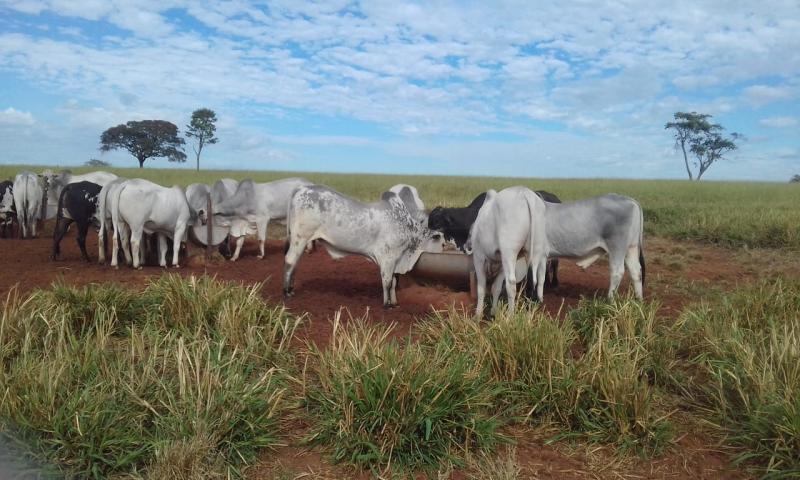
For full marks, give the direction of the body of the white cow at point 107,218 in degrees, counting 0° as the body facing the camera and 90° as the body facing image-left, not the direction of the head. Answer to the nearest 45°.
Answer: approximately 225°

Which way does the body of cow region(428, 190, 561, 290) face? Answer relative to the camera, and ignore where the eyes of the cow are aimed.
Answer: to the viewer's left

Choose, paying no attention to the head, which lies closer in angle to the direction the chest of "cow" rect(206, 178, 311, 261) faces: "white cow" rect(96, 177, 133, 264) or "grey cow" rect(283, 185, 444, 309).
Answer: the white cow

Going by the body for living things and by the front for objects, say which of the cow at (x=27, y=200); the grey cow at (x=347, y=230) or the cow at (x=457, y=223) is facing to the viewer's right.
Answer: the grey cow

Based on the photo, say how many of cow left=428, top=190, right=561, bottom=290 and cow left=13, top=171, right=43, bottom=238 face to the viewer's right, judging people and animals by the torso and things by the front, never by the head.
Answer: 0

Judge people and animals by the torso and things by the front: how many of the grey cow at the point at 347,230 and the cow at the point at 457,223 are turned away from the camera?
0

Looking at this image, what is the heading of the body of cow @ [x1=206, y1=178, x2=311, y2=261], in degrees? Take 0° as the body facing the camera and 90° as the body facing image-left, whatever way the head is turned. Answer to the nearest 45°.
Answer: approximately 90°

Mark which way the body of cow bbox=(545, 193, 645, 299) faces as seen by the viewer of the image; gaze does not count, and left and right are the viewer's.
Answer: facing to the left of the viewer

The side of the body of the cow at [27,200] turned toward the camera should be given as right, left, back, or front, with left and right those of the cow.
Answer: back

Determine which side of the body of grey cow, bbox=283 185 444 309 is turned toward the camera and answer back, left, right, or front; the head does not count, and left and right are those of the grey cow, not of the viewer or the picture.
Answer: right

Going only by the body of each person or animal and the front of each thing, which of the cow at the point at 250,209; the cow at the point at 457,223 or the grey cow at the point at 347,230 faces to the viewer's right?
the grey cow

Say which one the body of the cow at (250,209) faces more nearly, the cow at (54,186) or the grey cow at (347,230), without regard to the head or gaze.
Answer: the cow

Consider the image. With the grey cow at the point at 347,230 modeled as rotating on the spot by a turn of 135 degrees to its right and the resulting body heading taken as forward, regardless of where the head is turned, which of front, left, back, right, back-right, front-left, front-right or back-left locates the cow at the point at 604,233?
back-left

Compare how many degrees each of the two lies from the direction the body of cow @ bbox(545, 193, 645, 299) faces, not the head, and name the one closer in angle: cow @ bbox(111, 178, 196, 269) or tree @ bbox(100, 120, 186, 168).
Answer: the cow

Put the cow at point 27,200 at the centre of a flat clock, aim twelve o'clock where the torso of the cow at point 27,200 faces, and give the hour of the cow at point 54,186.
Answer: the cow at point 54,186 is roughly at 2 o'clock from the cow at point 27,200.

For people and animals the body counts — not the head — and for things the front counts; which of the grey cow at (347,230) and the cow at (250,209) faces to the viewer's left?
the cow
